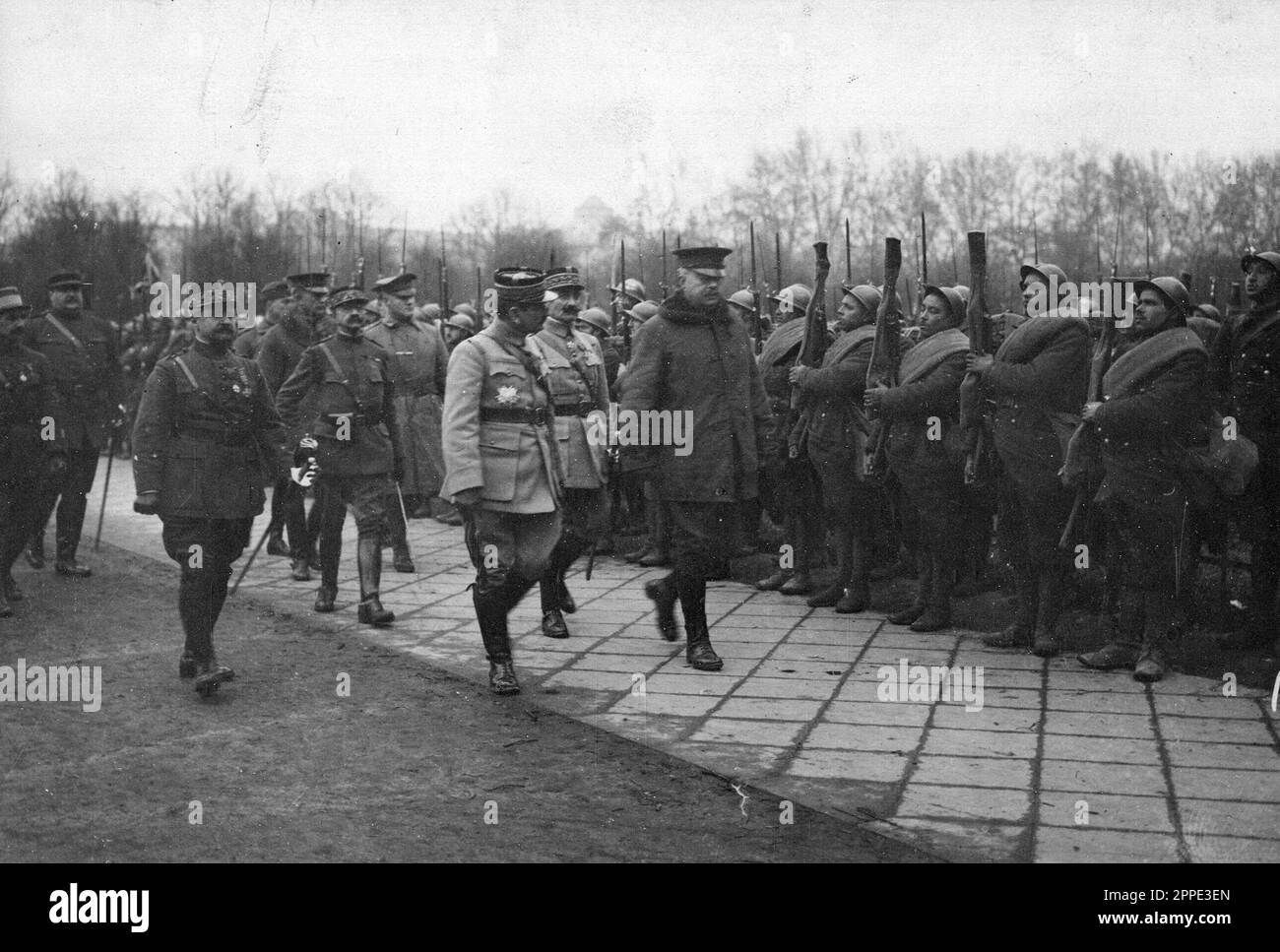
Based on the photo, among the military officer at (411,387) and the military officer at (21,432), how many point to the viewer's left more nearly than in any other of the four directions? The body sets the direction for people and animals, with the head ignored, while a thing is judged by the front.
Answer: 0

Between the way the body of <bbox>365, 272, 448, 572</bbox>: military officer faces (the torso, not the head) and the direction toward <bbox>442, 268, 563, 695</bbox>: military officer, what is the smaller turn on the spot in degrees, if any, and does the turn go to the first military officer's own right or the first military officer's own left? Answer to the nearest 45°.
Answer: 0° — they already face them

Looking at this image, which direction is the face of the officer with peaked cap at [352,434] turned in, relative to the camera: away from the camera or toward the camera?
toward the camera

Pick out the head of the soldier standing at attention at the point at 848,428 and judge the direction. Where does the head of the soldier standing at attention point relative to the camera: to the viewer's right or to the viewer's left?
to the viewer's left

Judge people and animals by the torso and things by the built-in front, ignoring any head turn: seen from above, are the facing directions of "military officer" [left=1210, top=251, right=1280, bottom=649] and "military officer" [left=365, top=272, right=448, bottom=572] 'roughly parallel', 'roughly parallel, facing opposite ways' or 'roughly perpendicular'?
roughly perpendicular

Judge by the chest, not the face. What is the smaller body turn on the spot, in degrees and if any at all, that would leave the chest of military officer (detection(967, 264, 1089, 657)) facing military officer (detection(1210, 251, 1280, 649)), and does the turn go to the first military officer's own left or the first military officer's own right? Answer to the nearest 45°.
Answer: approximately 135° to the first military officer's own left

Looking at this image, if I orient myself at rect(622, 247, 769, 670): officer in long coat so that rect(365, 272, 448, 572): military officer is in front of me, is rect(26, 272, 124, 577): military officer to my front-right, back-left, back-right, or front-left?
front-left

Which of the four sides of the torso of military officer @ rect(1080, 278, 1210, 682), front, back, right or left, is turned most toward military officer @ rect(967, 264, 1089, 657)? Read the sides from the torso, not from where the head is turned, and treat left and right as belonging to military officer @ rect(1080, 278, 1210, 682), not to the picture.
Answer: right

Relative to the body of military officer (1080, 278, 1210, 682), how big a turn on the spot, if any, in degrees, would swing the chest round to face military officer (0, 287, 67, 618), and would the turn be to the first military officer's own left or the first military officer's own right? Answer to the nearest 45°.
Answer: approximately 45° to the first military officer's own right

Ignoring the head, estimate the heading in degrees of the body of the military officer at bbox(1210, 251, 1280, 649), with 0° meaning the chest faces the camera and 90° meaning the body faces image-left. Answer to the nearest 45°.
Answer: approximately 45°

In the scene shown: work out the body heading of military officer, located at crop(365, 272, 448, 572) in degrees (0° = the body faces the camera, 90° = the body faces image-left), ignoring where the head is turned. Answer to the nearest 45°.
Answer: approximately 0°

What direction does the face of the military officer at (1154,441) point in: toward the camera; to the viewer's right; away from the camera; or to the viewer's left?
to the viewer's left

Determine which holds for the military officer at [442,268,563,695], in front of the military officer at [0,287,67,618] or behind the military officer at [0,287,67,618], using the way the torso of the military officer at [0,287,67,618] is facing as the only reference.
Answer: in front
